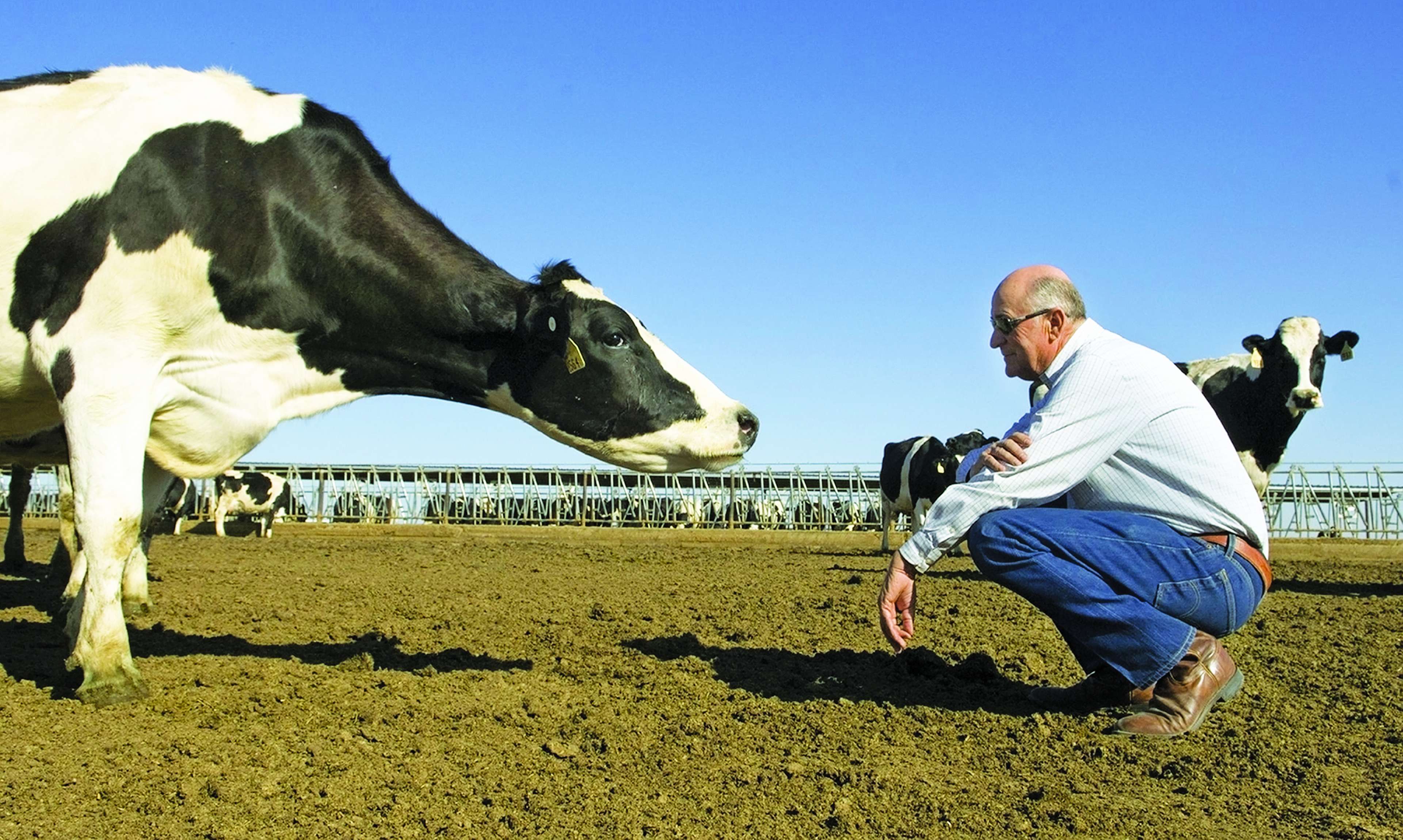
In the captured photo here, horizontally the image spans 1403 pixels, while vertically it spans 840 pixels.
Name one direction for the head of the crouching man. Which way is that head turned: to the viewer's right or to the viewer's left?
to the viewer's left

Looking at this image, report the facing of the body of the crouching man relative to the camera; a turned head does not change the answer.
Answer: to the viewer's left

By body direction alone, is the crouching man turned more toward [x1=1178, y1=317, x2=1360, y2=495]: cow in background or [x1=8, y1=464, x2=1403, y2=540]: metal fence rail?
the metal fence rail

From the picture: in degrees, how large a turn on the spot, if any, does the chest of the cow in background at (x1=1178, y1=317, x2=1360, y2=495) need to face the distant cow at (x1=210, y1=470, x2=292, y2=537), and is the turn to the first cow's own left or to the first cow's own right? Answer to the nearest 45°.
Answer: approximately 135° to the first cow's own right

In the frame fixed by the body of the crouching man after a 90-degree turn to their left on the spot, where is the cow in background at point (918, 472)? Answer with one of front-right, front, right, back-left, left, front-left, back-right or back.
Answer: back

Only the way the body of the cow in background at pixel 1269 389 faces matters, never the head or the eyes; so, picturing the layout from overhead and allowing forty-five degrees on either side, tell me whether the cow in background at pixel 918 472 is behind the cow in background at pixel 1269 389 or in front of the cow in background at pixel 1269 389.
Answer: behind

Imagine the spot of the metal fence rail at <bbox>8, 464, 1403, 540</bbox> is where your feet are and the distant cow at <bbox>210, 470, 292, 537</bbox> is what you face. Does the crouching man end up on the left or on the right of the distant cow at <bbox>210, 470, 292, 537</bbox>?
left

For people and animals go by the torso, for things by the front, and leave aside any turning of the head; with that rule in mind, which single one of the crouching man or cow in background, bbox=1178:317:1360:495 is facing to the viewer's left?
the crouching man

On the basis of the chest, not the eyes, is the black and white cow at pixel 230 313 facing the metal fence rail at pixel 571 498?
no

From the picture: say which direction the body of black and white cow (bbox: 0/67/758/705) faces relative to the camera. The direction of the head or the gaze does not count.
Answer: to the viewer's right

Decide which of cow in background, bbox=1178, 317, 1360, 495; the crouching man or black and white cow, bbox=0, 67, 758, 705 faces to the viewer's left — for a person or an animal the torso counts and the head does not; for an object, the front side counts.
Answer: the crouching man

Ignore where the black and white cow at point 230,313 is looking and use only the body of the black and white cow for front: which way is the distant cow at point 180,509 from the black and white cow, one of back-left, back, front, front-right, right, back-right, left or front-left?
left

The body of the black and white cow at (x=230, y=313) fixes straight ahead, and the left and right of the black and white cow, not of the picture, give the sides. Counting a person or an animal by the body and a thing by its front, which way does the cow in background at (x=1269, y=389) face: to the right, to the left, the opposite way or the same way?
to the right

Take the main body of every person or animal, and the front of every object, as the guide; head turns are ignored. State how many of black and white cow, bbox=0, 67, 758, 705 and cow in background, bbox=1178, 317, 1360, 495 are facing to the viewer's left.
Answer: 0

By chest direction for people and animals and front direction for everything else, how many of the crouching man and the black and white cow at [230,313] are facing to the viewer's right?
1

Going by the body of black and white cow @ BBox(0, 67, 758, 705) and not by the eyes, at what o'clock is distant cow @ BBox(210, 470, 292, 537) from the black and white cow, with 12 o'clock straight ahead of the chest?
The distant cow is roughly at 9 o'clock from the black and white cow.

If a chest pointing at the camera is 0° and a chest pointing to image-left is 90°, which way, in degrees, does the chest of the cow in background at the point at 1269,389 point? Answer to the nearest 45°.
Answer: approximately 315°

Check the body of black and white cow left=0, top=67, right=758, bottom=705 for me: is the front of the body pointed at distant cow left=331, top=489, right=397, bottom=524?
no
